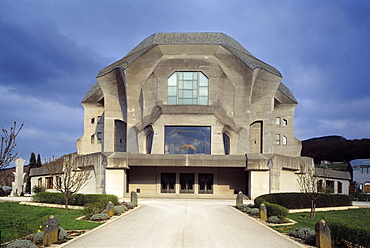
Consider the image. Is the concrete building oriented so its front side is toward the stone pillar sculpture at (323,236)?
yes

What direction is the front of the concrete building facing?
toward the camera

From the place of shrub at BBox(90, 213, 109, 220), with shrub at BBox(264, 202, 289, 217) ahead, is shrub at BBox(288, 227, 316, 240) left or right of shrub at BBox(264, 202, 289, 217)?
right

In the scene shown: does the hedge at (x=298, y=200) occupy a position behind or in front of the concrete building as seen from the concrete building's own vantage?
in front

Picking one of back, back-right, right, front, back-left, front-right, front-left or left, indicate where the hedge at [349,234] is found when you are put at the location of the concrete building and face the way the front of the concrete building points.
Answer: front

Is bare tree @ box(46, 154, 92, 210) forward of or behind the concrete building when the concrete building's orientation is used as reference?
forward

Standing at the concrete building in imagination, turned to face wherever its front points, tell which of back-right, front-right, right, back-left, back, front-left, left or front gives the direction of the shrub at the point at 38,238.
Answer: front

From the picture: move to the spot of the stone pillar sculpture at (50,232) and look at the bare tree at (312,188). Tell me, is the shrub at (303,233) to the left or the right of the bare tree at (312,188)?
right

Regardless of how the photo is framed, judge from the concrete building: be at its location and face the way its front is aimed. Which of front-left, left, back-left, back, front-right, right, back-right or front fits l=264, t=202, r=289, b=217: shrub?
front

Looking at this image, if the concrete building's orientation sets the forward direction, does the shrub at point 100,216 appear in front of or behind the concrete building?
in front

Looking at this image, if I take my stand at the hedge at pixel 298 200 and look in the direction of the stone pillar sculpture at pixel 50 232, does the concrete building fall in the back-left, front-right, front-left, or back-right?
back-right
